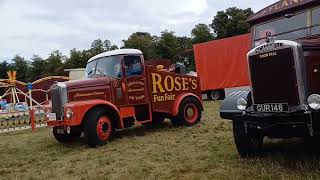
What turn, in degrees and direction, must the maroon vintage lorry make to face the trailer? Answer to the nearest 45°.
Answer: approximately 180°

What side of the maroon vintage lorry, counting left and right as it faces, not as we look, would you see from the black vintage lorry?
left

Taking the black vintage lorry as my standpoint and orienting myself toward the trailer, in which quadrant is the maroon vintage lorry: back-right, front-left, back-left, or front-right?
front-left

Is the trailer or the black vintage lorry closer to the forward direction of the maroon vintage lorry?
the black vintage lorry

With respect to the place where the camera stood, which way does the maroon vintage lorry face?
facing the viewer and to the left of the viewer

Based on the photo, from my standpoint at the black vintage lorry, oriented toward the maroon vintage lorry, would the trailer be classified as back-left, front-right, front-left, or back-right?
front-right

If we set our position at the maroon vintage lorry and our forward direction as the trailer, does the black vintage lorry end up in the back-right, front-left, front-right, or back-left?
back-right

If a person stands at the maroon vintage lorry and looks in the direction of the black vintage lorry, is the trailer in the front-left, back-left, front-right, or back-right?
back-left
